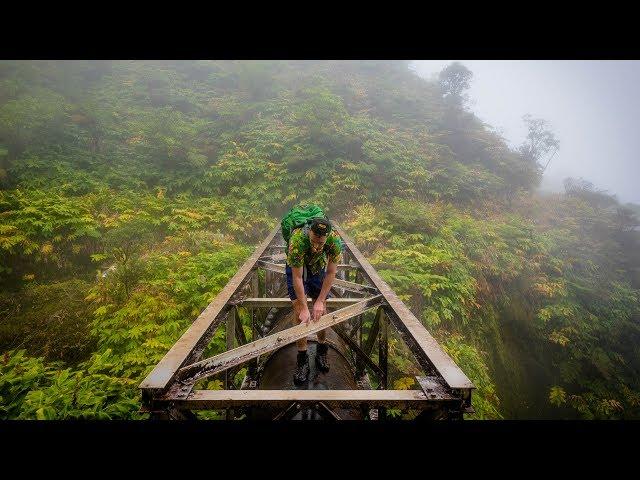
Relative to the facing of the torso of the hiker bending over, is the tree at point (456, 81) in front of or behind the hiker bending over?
behind

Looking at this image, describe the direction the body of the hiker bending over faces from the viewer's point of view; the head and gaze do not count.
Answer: toward the camera
